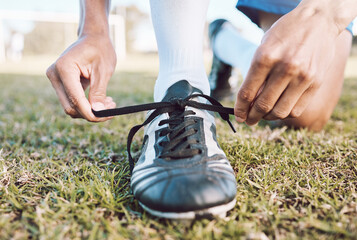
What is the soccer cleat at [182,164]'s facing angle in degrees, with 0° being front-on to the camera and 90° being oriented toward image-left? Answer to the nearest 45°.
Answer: approximately 0°

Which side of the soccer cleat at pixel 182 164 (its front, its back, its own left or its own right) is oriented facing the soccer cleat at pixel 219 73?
back
